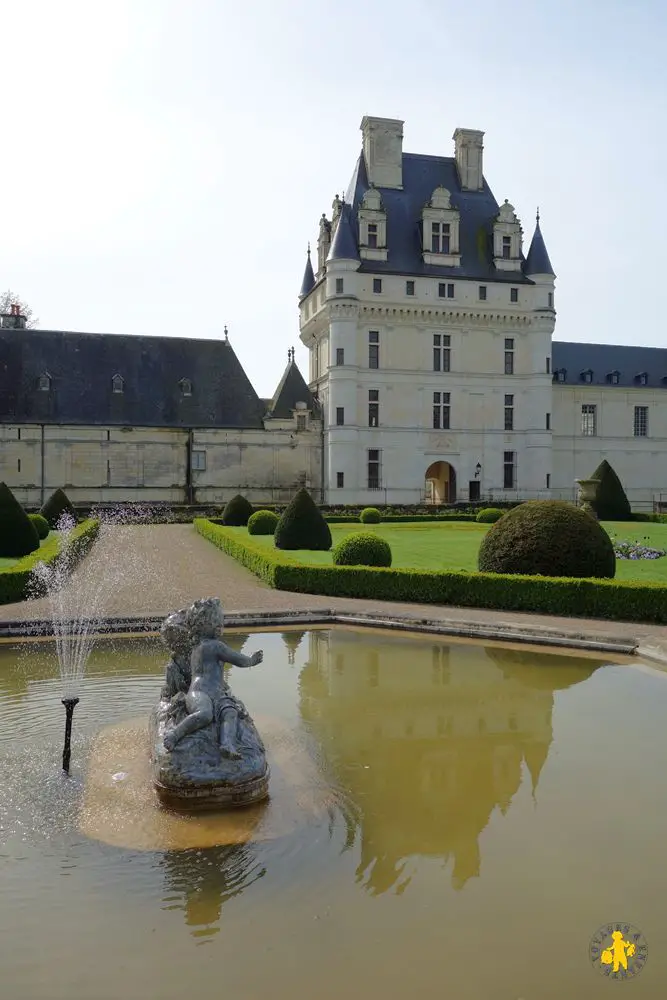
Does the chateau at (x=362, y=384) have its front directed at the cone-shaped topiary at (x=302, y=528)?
yes

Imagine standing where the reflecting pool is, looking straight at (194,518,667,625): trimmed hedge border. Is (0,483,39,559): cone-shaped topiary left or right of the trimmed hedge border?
left

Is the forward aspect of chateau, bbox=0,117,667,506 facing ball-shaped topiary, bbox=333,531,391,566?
yes

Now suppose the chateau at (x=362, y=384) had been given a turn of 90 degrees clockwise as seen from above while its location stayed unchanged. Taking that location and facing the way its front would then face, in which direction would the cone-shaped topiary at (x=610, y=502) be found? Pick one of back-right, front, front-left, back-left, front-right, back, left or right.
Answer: back-left

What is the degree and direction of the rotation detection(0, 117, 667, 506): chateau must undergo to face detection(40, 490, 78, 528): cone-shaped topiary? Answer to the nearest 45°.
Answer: approximately 45° to its right

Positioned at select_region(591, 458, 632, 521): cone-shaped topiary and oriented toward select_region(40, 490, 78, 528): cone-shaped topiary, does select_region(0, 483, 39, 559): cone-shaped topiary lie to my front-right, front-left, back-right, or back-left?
front-left

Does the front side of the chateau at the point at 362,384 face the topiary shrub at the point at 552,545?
yes

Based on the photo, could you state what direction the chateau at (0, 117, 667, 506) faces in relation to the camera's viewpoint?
facing the viewer

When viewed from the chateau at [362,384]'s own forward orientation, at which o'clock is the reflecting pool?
The reflecting pool is roughly at 12 o'clock from the chateau.

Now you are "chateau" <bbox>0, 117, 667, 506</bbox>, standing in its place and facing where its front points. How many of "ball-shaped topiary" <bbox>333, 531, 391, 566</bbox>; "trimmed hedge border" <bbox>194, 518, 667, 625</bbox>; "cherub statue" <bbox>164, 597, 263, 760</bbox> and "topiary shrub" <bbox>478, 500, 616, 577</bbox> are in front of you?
4

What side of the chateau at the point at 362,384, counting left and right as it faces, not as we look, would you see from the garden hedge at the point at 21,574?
front

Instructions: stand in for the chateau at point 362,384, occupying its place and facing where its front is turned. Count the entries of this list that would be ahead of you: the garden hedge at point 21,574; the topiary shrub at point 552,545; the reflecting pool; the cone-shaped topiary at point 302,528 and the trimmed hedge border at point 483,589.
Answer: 5

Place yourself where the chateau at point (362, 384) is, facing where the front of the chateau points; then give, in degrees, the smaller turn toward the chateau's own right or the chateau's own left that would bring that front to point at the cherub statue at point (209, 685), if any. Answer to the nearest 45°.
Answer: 0° — it already faces it

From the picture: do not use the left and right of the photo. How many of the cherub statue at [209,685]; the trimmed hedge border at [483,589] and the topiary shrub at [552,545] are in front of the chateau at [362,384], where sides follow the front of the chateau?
3

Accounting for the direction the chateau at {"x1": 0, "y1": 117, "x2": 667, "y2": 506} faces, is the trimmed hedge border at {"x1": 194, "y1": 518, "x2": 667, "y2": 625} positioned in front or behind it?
in front
